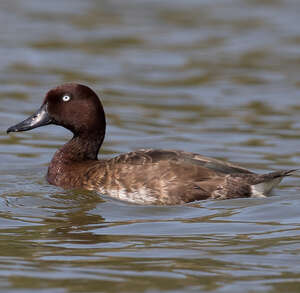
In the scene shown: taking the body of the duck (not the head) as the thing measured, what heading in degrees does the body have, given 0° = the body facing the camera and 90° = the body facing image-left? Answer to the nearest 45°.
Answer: approximately 90°
